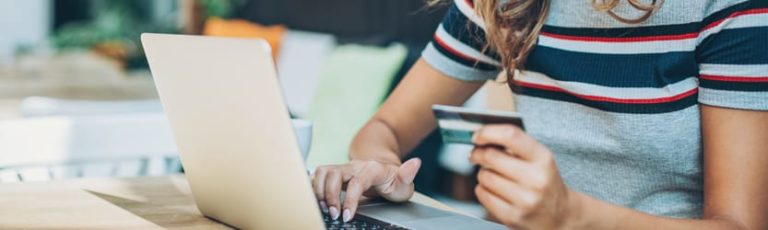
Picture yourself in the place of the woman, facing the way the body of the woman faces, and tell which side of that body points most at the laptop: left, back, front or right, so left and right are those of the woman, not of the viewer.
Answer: front

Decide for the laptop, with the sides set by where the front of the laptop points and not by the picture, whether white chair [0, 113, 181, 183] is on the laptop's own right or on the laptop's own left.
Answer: on the laptop's own left

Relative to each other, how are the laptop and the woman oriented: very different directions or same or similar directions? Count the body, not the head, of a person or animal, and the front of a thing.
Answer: very different directions

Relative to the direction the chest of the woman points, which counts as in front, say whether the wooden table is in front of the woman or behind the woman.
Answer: in front

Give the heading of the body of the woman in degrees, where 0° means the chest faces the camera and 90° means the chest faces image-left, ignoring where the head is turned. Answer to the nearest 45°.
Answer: approximately 45°

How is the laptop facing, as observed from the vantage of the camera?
facing away from the viewer and to the right of the viewer
